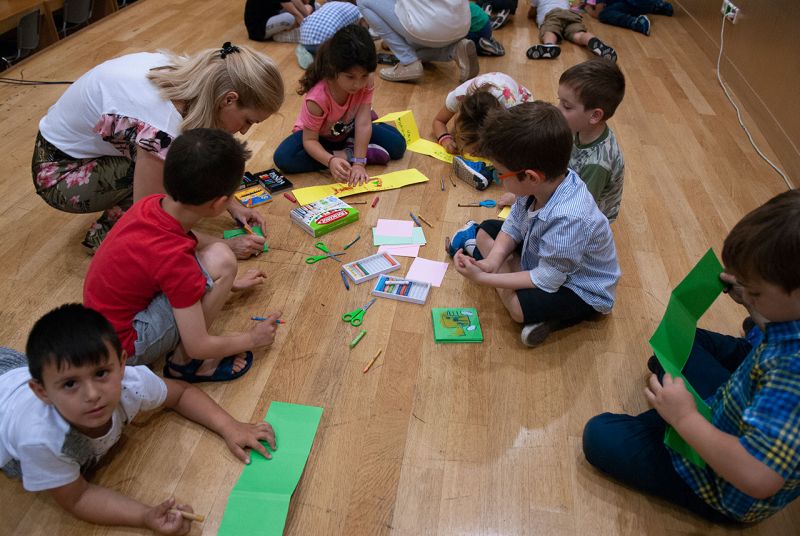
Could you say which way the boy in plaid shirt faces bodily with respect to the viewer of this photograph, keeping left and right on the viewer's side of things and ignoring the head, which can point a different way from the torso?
facing to the left of the viewer

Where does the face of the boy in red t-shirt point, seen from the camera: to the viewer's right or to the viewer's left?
to the viewer's right

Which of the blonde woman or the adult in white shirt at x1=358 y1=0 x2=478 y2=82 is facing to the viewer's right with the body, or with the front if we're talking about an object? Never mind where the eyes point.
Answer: the blonde woman

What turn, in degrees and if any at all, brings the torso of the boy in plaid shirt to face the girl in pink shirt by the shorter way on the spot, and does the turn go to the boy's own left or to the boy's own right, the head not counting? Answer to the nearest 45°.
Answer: approximately 45° to the boy's own right

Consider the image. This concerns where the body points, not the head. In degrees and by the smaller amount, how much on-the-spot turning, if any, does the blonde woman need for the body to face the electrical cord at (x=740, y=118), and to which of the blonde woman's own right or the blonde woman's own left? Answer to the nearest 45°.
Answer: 0° — they already face it

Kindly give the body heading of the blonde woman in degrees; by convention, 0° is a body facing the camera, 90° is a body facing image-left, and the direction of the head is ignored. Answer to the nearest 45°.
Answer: approximately 270°

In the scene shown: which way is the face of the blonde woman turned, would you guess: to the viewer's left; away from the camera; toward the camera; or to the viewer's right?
to the viewer's right
